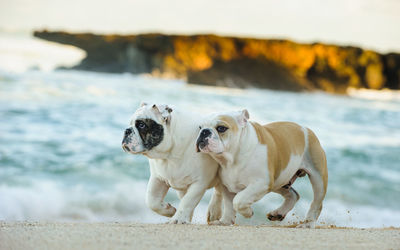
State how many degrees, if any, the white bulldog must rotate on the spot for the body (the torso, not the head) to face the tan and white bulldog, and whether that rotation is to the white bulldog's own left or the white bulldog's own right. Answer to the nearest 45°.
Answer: approximately 135° to the white bulldog's own left

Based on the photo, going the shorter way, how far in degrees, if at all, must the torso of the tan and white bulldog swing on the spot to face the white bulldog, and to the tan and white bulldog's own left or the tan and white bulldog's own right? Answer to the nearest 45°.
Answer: approximately 45° to the tan and white bulldog's own right
